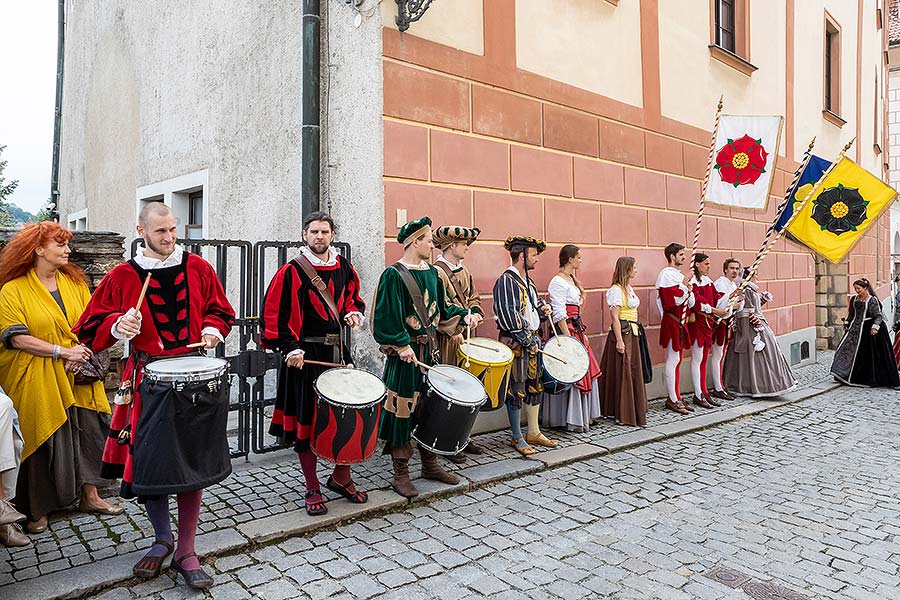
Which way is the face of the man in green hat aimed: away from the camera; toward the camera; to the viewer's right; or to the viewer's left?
to the viewer's right

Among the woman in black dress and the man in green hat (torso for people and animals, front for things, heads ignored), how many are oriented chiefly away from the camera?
0

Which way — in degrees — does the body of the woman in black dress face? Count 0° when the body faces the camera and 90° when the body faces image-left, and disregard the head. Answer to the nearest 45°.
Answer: approximately 45°

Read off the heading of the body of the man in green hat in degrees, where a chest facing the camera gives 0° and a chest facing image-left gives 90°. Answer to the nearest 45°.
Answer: approximately 315°

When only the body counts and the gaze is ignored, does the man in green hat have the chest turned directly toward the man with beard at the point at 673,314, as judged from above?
no

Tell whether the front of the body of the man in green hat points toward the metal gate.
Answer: no

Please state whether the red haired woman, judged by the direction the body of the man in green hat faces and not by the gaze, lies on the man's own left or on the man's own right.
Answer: on the man's own right

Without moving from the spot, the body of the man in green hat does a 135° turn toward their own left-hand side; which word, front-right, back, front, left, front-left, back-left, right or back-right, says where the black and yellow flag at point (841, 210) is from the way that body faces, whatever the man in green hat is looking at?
front-right

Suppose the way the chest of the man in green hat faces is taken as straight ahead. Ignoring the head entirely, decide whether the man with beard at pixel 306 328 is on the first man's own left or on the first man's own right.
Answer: on the first man's own right

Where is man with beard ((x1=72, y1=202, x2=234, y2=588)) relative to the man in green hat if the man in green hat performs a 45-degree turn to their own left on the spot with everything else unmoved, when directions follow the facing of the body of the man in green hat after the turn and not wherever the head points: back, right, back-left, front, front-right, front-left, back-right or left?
back-right

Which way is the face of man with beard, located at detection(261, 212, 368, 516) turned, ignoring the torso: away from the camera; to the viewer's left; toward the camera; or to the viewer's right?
toward the camera

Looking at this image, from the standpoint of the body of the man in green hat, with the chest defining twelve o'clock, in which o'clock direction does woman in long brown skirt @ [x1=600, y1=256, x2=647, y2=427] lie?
The woman in long brown skirt is roughly at 9 o'clock from the man in green hat.

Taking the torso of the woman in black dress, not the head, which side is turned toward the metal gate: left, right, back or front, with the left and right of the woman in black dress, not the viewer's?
front
